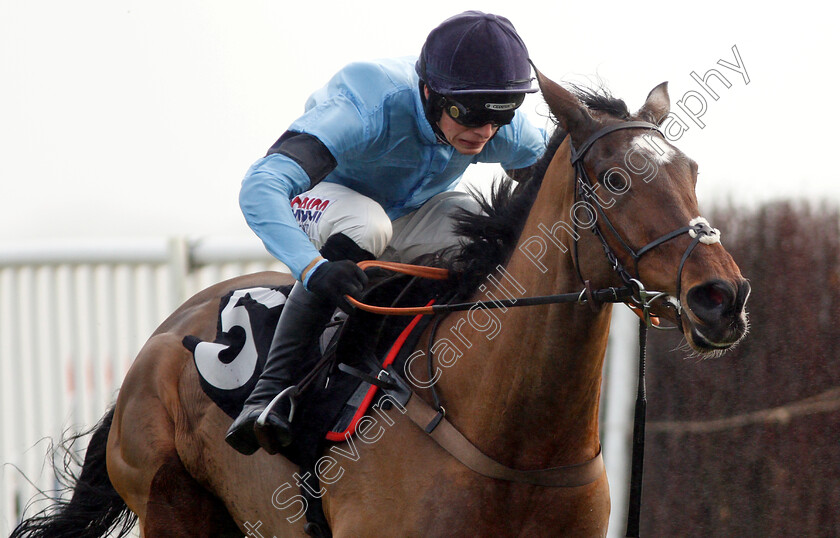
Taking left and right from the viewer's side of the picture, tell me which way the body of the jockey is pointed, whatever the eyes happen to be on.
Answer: facing the viewer and to the right of the viewer

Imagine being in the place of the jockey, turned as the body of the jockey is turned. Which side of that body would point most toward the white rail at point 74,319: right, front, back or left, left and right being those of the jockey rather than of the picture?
back

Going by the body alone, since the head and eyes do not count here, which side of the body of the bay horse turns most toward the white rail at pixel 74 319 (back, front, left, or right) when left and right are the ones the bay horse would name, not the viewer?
back
